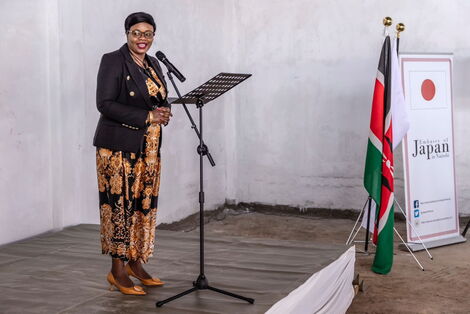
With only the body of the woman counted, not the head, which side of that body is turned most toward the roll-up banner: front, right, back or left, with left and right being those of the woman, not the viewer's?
left

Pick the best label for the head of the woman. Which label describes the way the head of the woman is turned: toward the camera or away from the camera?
toward the camera

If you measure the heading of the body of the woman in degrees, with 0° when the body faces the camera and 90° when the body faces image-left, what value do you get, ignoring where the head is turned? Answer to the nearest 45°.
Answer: approximately 315°

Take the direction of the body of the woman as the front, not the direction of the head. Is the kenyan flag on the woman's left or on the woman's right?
on the woman's left
